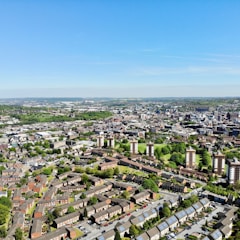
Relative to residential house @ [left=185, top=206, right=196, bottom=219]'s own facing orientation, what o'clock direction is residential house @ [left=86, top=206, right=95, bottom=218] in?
residential house @ [left=86, top=206, right=95, bottom=218] is roughly at 4 o'clock from residential house @ [left=185, top=206, right=196, bottom=219].

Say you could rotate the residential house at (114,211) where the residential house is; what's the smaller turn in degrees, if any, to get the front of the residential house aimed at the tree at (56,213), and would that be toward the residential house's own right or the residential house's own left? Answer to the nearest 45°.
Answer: approximately 135° to the residential house's own right

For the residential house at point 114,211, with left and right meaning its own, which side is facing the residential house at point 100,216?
right

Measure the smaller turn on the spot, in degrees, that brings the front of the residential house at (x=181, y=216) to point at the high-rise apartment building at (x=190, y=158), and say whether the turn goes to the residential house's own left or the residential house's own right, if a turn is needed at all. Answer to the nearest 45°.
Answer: approximately 135° to the residential house's own left
